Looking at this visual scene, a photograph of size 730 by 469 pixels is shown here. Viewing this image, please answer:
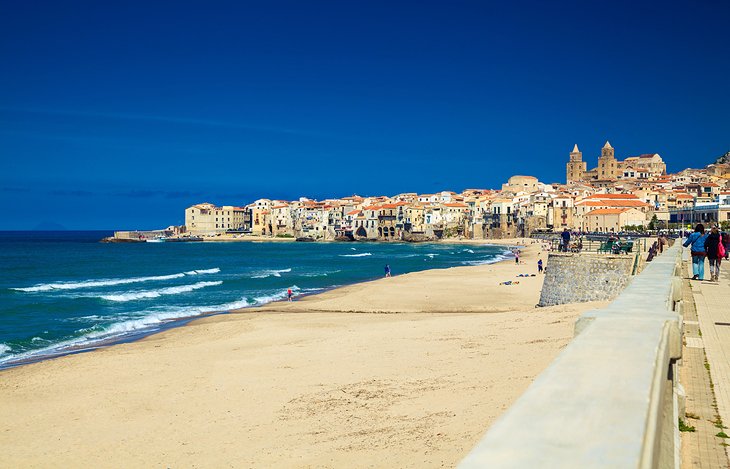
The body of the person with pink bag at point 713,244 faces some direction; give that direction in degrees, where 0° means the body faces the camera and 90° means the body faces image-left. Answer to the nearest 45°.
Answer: approximately 180°

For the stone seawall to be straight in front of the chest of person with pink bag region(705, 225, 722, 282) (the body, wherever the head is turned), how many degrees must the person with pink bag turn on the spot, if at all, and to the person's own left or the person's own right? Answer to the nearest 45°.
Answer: approximately 45° to the person's own left

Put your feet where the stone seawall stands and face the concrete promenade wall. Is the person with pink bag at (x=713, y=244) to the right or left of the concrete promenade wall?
left

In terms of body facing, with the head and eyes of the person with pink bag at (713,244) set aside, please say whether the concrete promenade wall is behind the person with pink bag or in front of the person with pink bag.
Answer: behind
